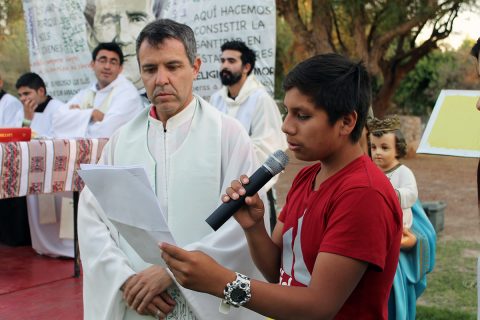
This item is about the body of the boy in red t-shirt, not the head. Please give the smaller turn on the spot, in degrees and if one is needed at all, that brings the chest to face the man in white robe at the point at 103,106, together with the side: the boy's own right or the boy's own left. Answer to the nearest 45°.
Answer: approximately 90° to the boy's own right

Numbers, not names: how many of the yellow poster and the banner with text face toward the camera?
2

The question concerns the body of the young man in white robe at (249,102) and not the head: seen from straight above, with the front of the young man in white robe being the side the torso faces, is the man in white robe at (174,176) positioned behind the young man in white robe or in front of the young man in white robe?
in front

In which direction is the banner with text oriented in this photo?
toward the camera

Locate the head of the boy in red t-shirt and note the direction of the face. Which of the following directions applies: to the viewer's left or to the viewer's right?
to the viewer's left

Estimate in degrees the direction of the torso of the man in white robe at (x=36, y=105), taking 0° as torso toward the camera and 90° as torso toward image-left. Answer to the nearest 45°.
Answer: approximately 45°

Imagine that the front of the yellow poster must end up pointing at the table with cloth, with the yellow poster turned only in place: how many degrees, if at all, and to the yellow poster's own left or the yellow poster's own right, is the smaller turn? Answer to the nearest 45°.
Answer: approximately 90° to the yellow poster's own right

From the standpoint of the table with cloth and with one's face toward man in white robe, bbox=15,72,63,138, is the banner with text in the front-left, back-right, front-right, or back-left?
front-right

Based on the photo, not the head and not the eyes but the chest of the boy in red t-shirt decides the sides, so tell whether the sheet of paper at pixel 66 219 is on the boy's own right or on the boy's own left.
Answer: on the boy's own right

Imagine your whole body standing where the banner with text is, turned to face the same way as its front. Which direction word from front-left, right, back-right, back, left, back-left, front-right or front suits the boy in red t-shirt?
front

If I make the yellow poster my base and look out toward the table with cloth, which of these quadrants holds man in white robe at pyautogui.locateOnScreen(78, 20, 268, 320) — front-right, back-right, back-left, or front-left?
front-left

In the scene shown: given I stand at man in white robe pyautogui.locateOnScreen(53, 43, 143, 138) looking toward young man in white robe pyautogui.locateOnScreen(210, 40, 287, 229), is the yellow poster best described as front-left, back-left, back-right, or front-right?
front-right

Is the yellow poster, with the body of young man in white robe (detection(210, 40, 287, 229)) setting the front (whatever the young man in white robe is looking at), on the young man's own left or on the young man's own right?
on the young man's own left
